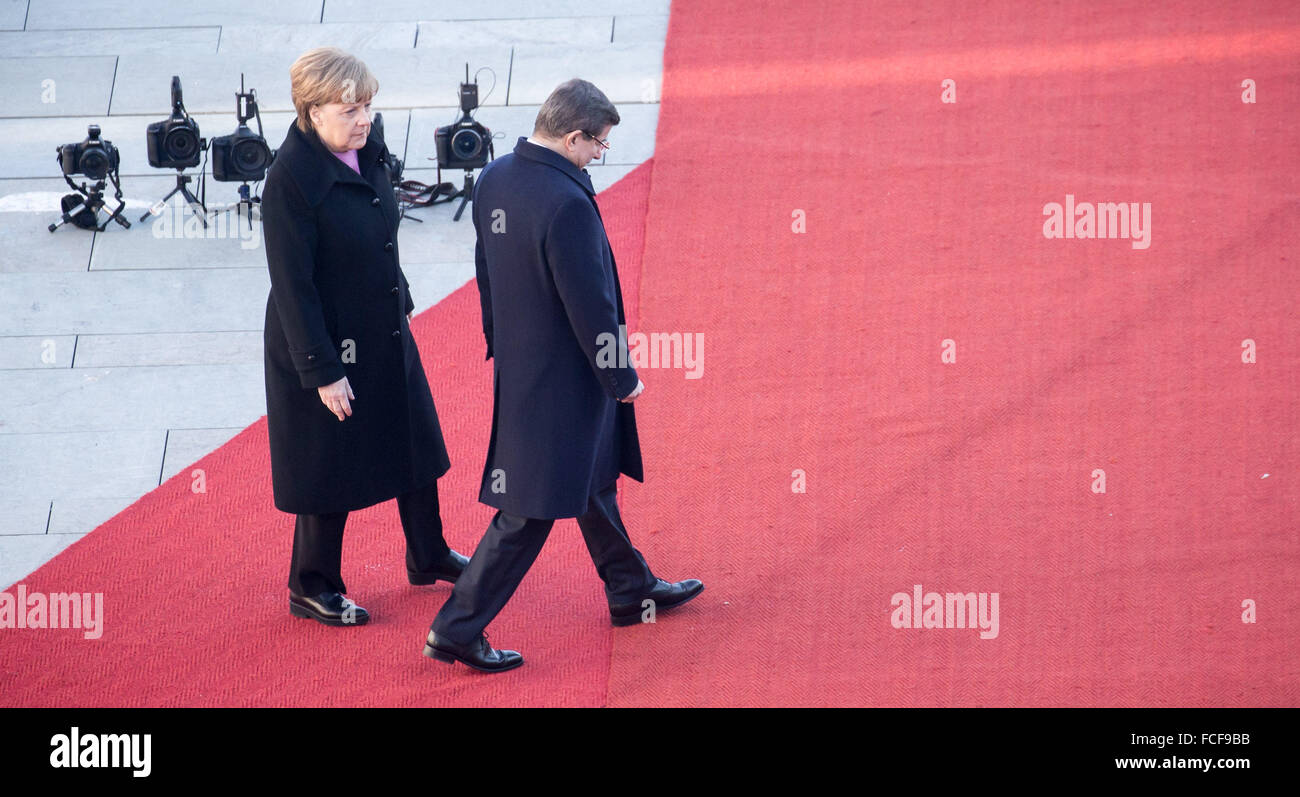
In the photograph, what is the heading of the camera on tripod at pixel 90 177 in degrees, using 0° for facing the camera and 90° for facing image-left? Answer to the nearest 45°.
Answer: approximately 0°

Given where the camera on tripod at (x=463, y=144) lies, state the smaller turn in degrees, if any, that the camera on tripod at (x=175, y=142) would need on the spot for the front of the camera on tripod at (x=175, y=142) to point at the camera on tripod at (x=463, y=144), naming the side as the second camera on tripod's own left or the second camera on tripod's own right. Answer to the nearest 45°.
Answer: approximately 90° to the second camera on tripod's own left

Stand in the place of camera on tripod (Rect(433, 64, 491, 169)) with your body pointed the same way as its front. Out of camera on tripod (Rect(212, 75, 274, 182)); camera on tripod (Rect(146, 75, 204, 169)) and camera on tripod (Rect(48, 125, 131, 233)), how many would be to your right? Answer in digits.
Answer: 3

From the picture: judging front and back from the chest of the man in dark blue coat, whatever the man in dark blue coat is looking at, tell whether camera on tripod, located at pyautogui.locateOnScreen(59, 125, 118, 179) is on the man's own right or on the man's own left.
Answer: on the man's own left

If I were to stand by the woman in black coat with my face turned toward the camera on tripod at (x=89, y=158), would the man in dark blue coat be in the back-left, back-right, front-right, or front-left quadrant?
back-right

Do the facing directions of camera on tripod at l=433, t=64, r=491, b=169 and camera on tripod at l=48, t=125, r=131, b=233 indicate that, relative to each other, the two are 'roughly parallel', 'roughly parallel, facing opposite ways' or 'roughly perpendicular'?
roughly parallel

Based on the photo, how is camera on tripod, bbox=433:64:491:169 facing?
toward the camera

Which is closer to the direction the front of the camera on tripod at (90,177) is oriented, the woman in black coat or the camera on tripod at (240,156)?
the woman in black coat

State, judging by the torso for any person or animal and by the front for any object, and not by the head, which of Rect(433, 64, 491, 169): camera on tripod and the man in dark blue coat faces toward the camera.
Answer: the camera on tripod

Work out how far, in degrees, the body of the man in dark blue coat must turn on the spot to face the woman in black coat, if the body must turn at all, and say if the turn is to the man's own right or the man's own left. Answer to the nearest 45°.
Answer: approximately 135° to the man's own left

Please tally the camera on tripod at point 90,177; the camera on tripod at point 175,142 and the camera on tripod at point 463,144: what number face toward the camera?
3

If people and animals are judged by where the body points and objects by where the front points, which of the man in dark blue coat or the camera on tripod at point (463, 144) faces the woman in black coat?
the camera on tripod

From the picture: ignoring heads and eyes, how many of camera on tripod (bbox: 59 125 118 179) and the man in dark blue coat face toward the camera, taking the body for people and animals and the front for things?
1

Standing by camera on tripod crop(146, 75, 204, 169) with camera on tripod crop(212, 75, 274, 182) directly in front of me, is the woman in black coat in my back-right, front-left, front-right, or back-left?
front-right

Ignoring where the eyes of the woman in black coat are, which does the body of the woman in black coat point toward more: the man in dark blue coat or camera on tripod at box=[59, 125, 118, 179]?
the man in dark blue coat

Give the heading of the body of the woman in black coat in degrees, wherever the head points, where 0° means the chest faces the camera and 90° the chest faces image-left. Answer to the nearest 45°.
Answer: approximately 315°
